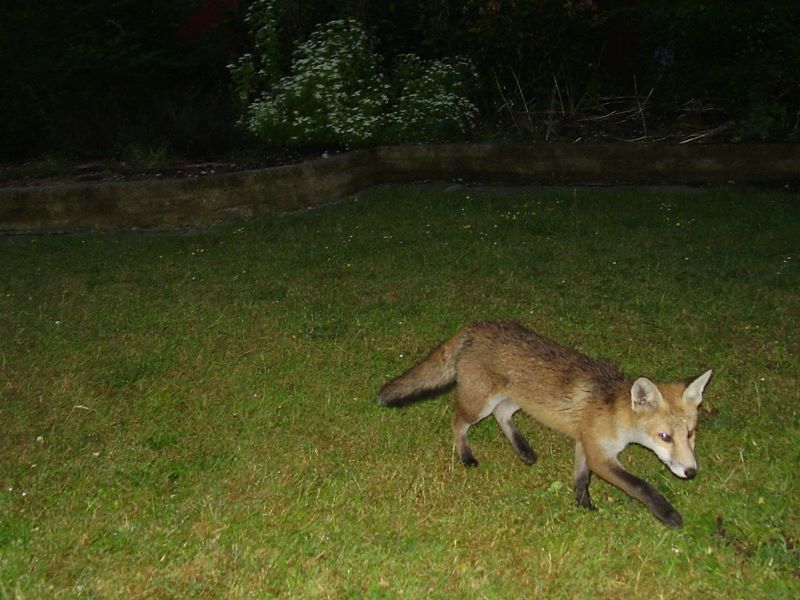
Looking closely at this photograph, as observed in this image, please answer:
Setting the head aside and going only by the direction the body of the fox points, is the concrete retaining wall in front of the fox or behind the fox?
behind

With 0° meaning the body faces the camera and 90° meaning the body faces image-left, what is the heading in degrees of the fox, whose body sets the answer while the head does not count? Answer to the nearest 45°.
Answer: approximately 315°

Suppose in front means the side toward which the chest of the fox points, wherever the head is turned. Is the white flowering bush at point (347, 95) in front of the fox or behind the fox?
behind

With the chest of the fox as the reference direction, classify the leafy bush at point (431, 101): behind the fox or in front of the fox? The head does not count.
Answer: behind
